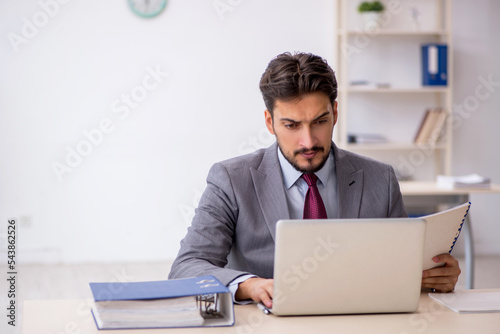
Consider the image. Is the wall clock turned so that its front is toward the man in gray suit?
yes

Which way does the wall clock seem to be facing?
toward the camera

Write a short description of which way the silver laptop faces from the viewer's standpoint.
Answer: facing away from the viewer

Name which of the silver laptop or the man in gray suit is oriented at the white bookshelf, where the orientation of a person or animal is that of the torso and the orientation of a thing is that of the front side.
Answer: the silver laptop

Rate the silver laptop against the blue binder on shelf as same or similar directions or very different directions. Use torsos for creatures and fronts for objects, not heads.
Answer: very different directions

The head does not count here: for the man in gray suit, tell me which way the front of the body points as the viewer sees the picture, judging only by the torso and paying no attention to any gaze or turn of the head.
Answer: toward the camera

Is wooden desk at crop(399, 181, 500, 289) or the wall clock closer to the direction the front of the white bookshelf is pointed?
the wooden desk

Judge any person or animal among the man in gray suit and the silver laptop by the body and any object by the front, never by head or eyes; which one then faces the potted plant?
the silver laptop

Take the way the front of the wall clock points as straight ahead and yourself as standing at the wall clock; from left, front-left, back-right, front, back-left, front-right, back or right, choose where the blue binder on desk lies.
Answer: front

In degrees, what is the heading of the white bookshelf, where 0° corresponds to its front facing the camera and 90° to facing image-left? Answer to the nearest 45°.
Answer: approximately 0°
